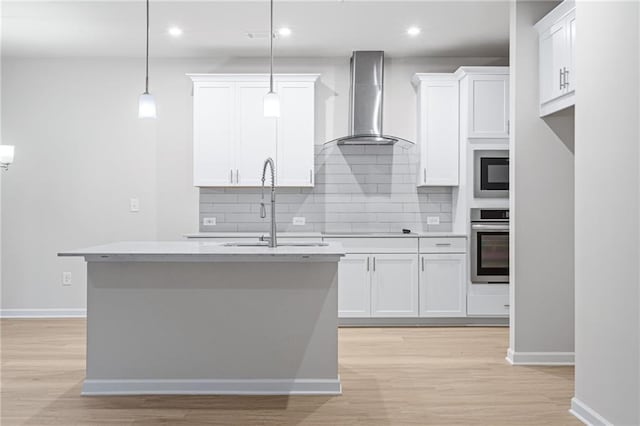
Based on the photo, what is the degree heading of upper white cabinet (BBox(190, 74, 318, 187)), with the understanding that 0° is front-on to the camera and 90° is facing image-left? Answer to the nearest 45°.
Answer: approximately 0°

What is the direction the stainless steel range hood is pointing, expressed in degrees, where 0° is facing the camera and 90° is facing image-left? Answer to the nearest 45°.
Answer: approximately 0°

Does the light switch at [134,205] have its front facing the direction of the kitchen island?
yes

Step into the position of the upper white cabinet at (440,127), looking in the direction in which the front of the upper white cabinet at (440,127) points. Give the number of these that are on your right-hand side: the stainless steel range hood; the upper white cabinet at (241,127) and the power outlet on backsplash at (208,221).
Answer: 3

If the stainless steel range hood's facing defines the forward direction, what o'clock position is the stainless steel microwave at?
The stainless steel microwave is roughly at 9 o'clock from the stainless steel range hood.

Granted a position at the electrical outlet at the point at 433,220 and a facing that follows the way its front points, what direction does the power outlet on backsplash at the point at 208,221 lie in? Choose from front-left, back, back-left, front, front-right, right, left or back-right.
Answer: right
